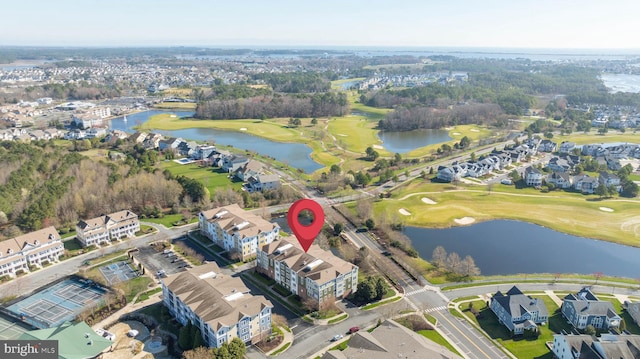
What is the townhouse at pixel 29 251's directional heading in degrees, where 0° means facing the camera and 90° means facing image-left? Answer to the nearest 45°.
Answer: approximately 315°

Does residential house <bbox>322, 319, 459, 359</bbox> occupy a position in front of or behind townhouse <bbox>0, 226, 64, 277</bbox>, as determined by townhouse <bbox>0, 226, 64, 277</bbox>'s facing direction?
in front

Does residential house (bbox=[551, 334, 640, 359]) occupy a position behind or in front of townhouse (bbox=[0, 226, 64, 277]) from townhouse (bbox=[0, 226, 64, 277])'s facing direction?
in front

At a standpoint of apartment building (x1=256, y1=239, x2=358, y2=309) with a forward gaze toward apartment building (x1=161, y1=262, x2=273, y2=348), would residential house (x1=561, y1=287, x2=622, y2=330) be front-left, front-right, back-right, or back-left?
back-left

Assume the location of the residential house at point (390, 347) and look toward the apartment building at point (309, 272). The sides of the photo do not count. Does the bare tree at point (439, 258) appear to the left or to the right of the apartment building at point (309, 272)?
right

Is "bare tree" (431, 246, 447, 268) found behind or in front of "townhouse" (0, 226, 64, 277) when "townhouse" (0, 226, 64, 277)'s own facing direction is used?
in front
